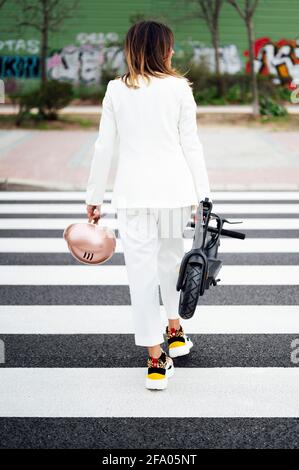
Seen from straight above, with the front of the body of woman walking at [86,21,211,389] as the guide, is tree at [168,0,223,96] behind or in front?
in front

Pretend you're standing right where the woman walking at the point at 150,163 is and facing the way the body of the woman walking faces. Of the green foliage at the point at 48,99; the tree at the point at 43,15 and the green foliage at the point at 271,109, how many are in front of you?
3

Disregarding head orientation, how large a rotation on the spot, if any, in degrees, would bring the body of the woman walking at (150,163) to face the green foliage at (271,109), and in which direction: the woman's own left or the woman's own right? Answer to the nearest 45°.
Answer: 0° — they already face it

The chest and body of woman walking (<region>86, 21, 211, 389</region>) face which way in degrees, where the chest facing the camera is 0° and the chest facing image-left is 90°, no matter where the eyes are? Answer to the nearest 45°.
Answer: approximately 180°

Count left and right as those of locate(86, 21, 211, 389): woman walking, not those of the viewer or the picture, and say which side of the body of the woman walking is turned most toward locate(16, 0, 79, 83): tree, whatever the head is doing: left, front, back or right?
front

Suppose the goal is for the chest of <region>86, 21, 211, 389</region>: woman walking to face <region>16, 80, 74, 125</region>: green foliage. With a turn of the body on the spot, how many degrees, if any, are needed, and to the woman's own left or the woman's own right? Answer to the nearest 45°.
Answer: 0° — they already face it
